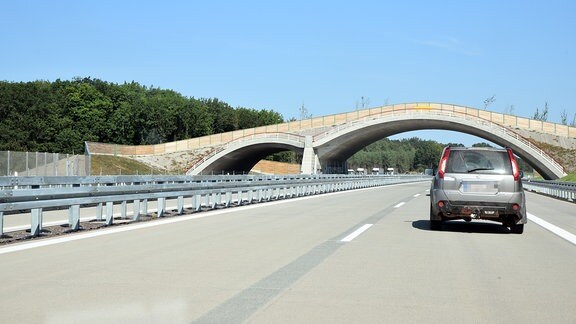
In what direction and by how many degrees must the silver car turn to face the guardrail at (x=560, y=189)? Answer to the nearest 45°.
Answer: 0° — it already faces it

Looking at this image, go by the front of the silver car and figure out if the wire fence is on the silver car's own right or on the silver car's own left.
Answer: on the silver car's own left

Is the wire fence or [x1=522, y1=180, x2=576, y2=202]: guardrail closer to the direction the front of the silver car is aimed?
the guardrail

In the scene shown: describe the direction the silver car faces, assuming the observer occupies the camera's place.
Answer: facing away from the viewer

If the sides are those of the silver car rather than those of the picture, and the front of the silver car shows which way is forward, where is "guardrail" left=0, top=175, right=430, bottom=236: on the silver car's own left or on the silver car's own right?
on the silver car's own left
